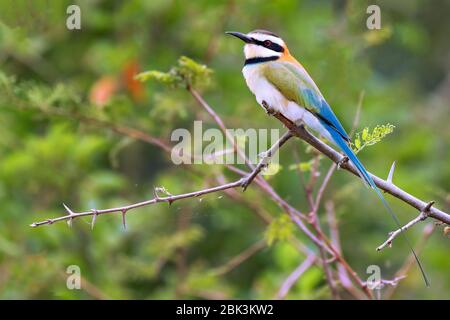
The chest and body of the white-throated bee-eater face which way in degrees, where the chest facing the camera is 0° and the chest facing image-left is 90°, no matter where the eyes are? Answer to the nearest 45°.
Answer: approximately 90°
